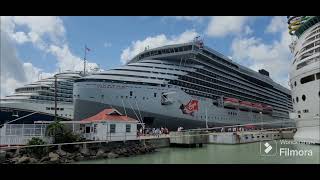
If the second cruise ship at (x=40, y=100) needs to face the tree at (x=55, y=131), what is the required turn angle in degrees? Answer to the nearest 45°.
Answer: approximately 45° to its left

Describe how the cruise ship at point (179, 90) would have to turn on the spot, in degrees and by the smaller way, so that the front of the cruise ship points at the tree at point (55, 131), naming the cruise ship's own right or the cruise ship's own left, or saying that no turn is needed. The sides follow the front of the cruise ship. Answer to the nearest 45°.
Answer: approximately 45° to the cruise ship's own left

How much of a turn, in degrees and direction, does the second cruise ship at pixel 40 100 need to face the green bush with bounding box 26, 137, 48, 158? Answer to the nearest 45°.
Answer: approximately 45° to its left

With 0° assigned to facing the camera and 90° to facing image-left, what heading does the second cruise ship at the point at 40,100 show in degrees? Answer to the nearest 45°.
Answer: approximately 45°

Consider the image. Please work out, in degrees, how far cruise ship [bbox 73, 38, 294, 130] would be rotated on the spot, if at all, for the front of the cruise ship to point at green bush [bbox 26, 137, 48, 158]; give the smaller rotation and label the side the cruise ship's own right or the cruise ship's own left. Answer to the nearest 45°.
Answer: approximately 45° to the cruise ship's own left

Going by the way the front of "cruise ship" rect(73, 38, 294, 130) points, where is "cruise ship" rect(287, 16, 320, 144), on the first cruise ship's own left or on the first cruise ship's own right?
on the first cruise ship's own left

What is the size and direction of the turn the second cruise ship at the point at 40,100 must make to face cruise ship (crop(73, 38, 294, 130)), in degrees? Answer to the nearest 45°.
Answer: approximately 90° to its left
